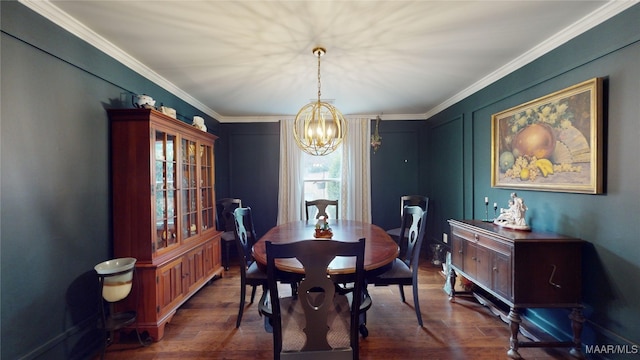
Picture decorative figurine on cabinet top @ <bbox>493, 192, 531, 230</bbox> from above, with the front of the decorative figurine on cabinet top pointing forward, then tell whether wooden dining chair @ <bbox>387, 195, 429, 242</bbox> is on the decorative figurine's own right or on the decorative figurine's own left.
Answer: on the decorative figurine's own right

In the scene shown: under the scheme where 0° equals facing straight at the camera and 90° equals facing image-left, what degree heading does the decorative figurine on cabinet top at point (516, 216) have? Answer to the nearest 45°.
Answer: approximately 45°

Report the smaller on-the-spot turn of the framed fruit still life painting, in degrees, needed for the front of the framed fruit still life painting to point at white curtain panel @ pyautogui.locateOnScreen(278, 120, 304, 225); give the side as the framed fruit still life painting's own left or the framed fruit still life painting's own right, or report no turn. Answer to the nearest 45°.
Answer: approximately 45° to the framed fruit still life painting's own right

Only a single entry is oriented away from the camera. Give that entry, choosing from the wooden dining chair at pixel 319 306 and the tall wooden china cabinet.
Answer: the wooden dining chair

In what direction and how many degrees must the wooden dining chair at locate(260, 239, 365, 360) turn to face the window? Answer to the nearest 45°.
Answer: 0° — it already faces it

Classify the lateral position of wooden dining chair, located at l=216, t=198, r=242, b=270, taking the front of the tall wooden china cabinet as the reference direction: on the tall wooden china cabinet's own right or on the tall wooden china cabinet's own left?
on the tall wooden china cabinet's own left

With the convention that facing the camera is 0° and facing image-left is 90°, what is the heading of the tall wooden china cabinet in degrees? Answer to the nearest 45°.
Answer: approximately 315°

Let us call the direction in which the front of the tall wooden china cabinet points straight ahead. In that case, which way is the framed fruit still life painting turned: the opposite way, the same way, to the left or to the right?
the opposite way

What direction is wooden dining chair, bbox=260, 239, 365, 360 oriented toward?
away from the camera

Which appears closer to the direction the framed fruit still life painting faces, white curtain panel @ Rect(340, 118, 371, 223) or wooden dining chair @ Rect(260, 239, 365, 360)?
the wooden dining chair

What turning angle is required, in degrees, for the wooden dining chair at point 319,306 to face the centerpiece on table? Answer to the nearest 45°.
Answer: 0° — it already faces it
